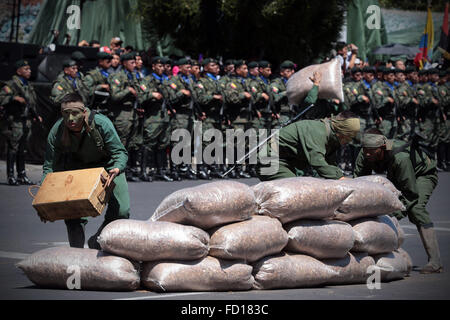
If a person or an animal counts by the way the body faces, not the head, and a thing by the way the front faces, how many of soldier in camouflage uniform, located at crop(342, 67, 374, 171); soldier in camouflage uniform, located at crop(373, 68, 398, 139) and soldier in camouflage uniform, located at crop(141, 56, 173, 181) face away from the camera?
0

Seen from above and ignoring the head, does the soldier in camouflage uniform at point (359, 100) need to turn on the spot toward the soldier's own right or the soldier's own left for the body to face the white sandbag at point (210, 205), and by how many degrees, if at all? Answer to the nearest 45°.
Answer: approximately 45° to the soldier's own right

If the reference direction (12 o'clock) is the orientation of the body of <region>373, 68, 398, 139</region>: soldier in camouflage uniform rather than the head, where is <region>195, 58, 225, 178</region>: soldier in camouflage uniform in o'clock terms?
<region>195, 58, 225, 178</region>: soldier in camouflage uniform is roughly at 3 o'clock from <region>373, 68, 398, 139</region>: soldier in camouflage uniform.

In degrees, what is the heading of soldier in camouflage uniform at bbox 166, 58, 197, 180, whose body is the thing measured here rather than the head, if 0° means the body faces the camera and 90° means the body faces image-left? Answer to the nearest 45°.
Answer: approximately 315°

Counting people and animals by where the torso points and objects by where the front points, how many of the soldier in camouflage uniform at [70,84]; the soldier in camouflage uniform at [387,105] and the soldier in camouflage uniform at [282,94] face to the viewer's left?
0

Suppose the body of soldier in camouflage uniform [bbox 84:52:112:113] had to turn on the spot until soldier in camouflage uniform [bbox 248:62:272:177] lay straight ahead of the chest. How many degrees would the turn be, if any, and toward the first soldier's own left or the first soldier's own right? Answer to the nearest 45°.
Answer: approximately 90° to the first soldier's own left

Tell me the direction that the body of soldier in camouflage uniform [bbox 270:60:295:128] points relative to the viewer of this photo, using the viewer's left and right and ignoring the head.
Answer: facing the viewer and to the right of the viewer

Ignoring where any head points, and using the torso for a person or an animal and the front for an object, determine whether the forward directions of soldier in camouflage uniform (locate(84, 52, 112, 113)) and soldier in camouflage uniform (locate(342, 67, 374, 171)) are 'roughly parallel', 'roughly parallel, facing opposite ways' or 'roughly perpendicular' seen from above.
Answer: roughly parallel

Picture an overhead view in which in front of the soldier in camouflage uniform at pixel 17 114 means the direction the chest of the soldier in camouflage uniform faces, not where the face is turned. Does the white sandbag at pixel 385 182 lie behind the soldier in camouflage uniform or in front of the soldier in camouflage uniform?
in front

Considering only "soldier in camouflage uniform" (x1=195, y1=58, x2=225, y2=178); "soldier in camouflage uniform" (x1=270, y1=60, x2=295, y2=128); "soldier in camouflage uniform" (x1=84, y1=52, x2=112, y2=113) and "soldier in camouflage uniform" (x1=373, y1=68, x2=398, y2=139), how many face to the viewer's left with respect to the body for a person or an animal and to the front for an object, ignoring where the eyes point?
0

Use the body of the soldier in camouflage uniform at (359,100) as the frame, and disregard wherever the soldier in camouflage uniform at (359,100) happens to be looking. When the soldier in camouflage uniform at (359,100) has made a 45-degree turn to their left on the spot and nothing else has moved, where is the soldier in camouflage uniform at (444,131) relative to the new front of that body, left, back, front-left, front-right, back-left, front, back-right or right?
front-left

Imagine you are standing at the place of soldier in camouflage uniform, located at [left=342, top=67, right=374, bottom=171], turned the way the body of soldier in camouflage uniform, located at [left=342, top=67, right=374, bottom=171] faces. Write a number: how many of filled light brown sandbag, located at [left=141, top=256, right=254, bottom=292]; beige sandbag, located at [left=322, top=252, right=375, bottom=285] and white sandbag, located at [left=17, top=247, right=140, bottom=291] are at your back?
0

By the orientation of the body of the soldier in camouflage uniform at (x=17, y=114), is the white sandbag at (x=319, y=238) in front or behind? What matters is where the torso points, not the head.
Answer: in front

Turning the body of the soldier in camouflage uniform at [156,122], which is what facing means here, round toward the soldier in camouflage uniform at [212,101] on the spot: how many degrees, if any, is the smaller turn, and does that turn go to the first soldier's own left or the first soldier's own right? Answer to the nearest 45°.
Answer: approximately 90° to the first soldier's own left

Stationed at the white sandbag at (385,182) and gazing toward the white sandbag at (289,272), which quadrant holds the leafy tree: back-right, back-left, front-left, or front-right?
back-right

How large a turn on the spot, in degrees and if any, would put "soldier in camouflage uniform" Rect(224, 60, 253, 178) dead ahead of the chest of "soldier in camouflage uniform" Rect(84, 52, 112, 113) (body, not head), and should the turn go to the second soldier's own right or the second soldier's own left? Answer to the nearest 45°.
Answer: approximately 90° to the second soldier's own left

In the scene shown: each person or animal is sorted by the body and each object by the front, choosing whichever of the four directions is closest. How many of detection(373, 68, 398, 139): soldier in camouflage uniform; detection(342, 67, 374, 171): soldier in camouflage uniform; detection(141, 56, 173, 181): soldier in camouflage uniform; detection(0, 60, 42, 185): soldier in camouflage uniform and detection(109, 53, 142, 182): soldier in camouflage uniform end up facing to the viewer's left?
0
